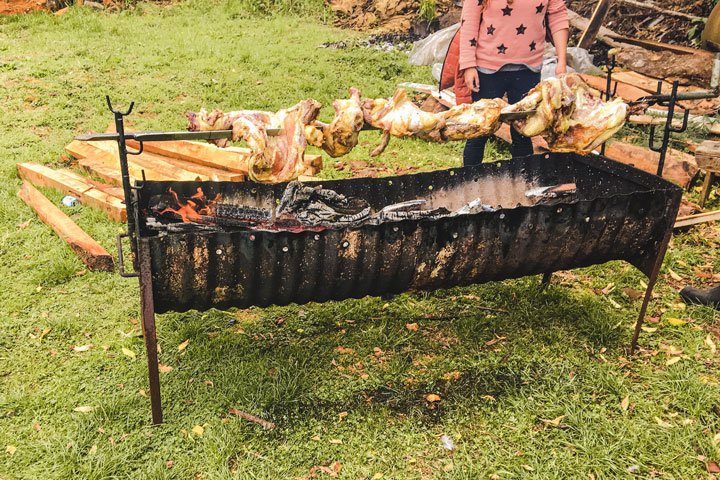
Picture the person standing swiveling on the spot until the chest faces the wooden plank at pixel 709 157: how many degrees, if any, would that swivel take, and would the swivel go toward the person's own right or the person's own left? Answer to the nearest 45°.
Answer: approximately 135° to the person's own left

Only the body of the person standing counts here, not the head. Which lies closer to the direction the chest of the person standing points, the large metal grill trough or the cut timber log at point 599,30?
the large metal grill trough

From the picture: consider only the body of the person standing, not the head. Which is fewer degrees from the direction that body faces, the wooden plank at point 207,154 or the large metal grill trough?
the large metal grill trough

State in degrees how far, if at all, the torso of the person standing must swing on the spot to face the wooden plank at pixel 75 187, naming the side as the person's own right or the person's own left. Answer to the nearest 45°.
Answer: approximately 90° to the person's own right

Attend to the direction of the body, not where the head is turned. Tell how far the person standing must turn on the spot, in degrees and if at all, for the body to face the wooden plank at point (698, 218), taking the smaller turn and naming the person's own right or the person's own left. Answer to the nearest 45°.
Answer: approximately 90° to the person's own left

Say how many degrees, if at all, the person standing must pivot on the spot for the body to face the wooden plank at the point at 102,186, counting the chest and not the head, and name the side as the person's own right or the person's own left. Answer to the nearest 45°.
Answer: approximately 90° to the person's own right

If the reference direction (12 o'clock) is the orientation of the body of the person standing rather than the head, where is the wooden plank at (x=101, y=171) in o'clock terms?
The wooden plank is roughly at 3 o'clock from the person standing.

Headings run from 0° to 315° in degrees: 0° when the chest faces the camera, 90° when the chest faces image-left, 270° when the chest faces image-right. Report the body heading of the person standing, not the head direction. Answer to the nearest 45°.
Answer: approximately 0°

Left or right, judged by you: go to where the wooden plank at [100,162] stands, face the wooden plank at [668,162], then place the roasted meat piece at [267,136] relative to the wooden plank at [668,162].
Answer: right

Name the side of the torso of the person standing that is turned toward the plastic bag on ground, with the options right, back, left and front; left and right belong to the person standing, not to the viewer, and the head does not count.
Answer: back

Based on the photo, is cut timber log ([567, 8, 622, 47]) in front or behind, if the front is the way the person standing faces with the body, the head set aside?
behind

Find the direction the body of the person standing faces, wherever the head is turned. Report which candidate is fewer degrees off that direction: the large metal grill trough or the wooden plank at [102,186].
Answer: the large metal grill trough

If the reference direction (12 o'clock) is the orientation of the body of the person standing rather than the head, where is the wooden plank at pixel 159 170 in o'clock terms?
The wooden plank is roughly at 3 o'clock from the person standing.

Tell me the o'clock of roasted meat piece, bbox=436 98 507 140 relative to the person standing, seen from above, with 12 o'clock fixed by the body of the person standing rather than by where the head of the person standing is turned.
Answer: The roasted meat piece is roughly at 12 o'clock from the person standing.
